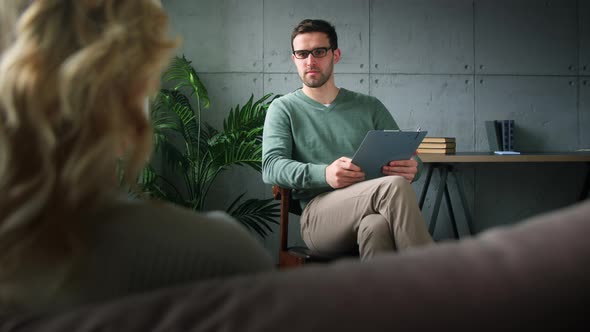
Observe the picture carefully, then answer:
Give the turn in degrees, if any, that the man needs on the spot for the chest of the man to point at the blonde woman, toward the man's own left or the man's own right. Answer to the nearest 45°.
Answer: approximately 45° to the man's own right

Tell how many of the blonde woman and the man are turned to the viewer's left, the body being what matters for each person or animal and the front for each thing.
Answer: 0

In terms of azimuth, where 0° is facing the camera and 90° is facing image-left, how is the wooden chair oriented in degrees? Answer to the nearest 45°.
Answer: approximately 315°

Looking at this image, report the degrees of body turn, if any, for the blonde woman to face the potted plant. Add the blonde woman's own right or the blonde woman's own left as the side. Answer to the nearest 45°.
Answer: approximately 45° to the blonde woman's own left

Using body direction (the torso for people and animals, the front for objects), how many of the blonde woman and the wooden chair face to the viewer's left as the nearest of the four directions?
0

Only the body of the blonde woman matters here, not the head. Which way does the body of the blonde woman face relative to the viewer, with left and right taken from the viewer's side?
facing away from the viewer and to the right of the viewer

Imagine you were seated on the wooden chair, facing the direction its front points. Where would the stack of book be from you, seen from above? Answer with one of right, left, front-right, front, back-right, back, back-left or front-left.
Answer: left

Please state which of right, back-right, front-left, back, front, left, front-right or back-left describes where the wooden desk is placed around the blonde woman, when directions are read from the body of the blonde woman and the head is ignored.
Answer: front

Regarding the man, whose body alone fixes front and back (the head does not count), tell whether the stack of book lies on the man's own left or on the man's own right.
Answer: on the man's own left

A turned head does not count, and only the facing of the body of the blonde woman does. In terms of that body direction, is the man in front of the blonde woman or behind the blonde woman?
in front

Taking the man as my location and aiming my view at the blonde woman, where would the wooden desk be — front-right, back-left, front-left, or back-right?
back-left

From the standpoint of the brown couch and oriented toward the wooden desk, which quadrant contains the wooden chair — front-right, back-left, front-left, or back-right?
front-left

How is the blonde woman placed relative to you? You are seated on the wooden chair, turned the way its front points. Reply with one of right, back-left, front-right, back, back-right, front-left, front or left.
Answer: front-right

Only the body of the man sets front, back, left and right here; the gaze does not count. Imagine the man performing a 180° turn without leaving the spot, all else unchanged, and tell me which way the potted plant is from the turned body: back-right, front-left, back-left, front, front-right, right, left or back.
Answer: front

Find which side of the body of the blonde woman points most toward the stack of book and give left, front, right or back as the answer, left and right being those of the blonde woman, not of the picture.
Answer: front

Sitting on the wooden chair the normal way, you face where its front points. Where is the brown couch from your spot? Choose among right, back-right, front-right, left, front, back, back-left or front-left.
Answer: front-right

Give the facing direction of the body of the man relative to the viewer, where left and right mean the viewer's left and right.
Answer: facing the viewer and to the right of the viewer

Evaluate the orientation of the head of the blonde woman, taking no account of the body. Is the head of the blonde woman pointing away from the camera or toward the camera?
away from the camera
